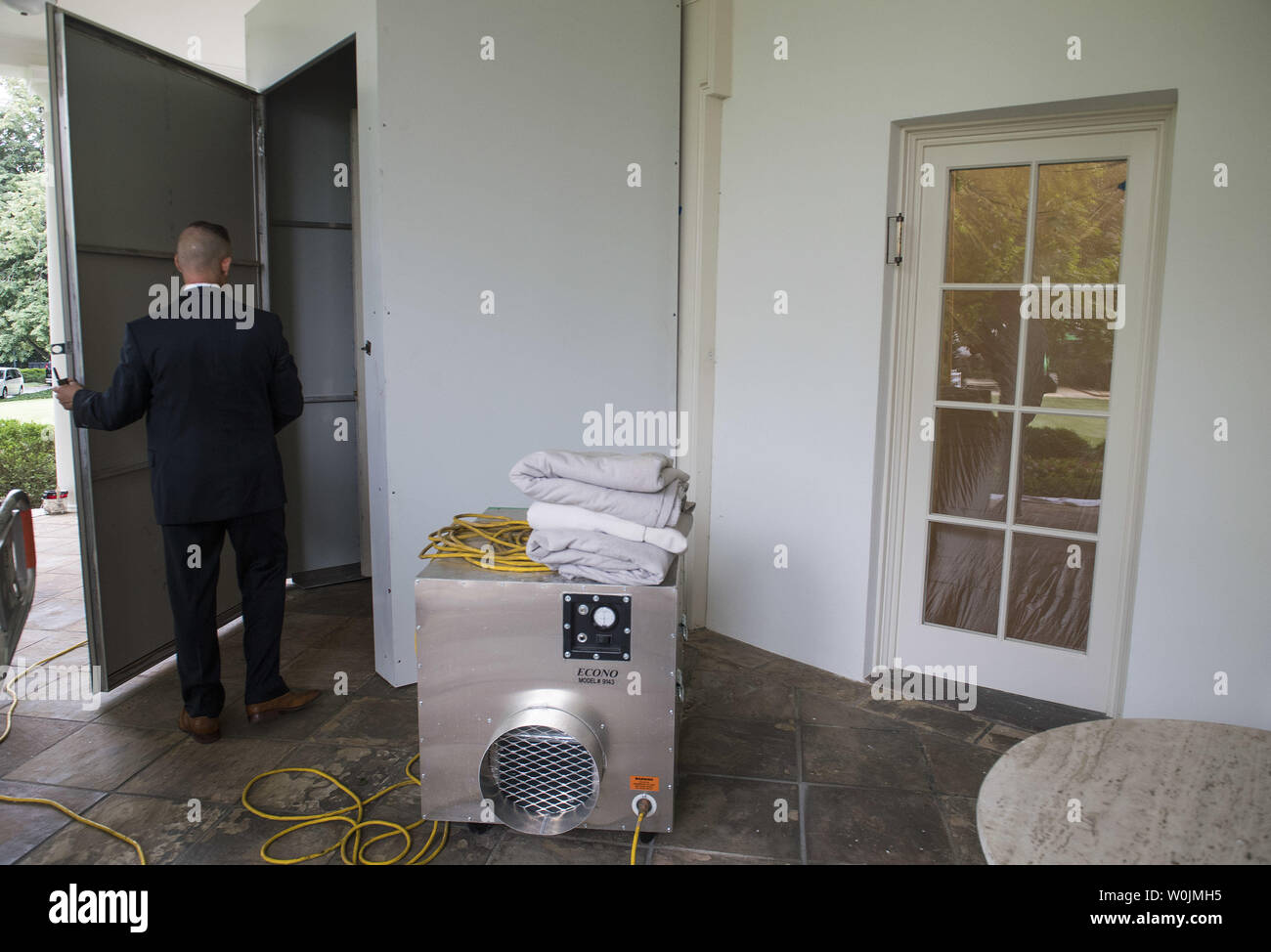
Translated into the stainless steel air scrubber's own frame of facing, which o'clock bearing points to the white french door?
The white french door is roughly at 8 o'clock from the stainless steel air scrubber.

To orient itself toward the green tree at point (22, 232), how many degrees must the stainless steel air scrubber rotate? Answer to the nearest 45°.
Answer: approximately 135° to its right

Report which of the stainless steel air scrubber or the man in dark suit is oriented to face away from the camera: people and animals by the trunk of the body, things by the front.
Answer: the man in dark suit

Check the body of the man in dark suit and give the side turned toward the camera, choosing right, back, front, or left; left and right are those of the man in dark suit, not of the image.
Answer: back

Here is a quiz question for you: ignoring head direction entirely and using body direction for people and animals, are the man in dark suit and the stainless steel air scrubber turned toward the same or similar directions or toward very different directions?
very different directions

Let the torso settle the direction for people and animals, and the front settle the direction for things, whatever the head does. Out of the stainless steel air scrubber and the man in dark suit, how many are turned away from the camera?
1

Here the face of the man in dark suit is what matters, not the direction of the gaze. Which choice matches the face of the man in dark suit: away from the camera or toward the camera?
away from the camera

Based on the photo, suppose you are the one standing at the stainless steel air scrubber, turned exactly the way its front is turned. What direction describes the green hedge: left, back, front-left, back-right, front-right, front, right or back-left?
back-right

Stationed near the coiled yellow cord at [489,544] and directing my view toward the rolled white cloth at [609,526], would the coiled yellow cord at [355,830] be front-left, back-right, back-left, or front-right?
back-right

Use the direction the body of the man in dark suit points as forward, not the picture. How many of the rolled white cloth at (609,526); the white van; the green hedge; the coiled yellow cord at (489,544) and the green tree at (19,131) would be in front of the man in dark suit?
3

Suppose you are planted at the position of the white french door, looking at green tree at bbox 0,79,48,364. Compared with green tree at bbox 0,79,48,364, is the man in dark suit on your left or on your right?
left

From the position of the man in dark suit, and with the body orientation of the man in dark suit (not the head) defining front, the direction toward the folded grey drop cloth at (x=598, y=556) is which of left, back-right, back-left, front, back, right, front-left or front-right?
back-right
